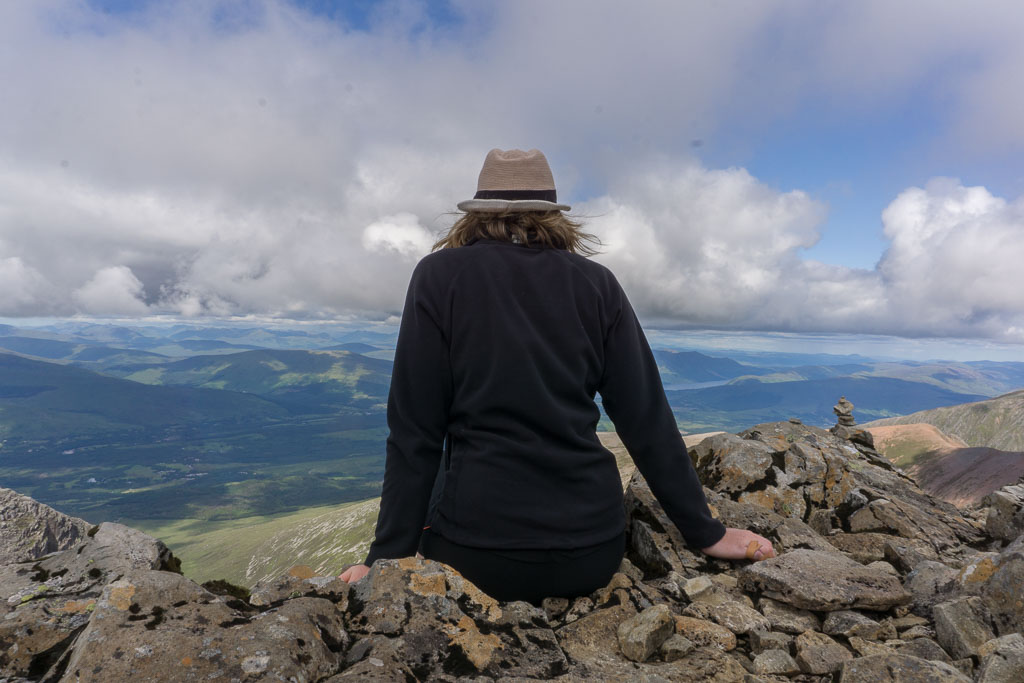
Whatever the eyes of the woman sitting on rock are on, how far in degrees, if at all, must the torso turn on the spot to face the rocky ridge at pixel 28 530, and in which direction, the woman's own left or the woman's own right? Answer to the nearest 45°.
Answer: approximately 45° to the woman's own left

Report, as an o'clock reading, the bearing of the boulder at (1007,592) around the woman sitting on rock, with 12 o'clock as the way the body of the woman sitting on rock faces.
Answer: The boulder is roughly at 3 o'clock from the woman sitting on rock.

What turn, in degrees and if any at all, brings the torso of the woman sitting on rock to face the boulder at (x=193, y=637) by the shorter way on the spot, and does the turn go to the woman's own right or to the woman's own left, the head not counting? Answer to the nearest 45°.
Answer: approximately 135° to the woman's own left

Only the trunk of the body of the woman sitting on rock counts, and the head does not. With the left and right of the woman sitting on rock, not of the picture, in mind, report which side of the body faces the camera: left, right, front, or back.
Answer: back

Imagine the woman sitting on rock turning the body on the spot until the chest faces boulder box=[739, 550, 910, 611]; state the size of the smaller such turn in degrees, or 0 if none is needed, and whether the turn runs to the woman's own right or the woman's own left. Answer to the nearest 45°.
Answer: approximately 90° to the woman's own right

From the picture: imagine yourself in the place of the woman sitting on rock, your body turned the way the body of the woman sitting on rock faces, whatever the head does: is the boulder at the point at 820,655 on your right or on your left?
on your right

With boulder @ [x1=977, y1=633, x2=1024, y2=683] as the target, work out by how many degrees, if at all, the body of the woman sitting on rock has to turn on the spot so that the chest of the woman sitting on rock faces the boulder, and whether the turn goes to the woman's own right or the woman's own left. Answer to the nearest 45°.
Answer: approximately 90° to the woman's own right

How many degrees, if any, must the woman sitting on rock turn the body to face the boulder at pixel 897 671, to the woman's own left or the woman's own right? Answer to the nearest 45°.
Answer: approximately 90° to the woman's own right

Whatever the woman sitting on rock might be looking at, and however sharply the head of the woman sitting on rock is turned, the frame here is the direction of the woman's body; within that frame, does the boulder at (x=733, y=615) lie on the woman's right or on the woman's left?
on the woman's right
